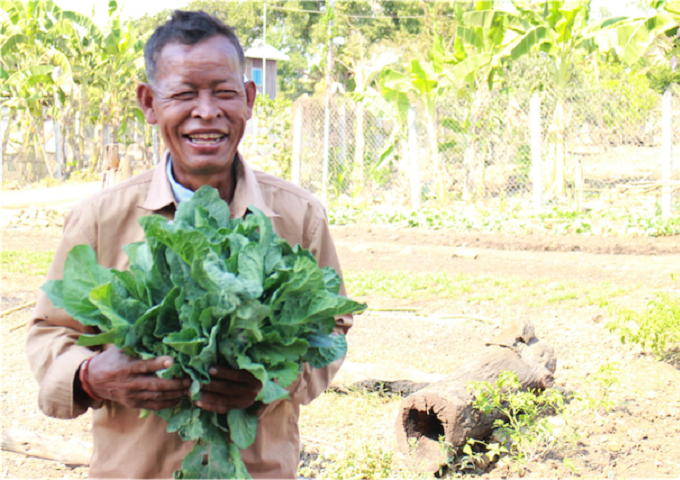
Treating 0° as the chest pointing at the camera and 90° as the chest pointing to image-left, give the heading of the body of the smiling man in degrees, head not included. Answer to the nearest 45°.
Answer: approximately 0°

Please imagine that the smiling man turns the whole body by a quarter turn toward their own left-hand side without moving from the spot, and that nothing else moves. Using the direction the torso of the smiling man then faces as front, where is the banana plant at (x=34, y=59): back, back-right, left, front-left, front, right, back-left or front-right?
left

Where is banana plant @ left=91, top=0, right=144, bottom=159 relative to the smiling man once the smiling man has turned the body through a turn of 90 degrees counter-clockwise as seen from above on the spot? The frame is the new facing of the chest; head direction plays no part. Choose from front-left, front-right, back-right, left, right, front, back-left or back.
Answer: left

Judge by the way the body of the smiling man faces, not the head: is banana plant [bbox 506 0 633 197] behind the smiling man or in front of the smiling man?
behind

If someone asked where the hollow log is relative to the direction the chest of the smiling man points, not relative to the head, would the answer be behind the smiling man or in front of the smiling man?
behind

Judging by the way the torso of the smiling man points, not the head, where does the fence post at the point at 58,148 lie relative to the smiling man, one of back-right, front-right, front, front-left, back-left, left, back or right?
back

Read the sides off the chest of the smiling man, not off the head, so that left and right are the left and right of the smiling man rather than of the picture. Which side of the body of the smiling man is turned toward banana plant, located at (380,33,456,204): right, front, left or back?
back

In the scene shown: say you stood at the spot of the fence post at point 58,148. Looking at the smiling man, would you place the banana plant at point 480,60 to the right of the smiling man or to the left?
left

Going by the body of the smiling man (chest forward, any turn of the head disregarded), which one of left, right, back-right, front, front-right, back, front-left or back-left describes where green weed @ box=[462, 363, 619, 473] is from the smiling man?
back-left

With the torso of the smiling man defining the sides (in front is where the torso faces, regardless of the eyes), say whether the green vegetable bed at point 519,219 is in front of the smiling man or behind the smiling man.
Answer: behind
